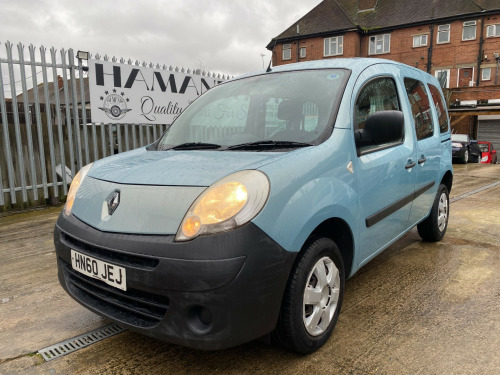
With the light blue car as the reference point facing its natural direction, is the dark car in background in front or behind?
behind

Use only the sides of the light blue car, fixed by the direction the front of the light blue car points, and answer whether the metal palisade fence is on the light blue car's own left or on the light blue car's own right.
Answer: on the light blue car's own right

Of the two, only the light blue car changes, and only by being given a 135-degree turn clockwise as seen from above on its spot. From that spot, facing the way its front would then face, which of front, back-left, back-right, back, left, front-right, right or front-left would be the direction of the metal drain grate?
left

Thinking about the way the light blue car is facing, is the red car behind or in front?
behind

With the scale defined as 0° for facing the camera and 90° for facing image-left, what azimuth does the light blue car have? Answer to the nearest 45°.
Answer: approximately 45°

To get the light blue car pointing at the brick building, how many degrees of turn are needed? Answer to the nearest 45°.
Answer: approximately 180°
